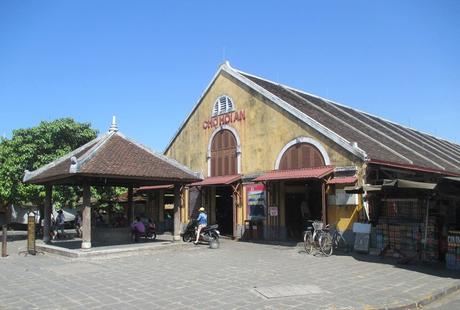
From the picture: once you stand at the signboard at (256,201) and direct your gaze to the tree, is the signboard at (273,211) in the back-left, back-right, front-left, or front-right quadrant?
back-left

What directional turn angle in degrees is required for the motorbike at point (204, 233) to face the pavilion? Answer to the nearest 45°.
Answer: approximately 45° to its left

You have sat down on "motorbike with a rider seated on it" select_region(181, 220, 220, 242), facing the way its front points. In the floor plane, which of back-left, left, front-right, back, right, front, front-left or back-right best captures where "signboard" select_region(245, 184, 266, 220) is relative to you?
back-right

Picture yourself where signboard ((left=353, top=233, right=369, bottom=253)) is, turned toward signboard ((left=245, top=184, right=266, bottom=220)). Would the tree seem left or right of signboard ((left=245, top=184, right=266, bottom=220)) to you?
left

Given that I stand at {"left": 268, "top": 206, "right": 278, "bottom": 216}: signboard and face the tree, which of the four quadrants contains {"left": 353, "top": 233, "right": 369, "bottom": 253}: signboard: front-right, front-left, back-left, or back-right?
back-left

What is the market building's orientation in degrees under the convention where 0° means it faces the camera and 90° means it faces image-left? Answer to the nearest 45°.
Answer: approximately 45°

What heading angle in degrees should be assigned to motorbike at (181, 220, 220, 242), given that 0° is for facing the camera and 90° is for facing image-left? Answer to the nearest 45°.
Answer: approximately 90°

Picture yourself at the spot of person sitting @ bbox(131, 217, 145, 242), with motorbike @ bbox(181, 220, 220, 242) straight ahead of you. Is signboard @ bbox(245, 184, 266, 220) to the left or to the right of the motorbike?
left
